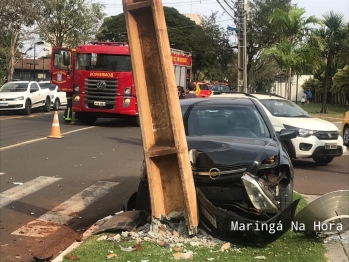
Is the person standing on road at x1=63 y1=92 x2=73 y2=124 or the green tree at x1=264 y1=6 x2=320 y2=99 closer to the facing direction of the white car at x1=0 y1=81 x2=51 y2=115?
the person standing on road

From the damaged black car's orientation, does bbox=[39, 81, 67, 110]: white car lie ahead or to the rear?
to the rear

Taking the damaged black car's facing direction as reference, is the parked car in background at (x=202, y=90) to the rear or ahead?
to the rear

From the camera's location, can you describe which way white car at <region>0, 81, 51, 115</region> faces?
facing the viewer and to the left of the viewer

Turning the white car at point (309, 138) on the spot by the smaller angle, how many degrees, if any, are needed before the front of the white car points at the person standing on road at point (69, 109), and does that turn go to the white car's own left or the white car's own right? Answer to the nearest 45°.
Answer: approximately 180°

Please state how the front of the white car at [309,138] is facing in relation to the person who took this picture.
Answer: facing the viewer and to the right of the viewer

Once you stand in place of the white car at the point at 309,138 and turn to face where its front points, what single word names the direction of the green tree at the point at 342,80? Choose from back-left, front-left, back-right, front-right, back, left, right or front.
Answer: back-left
